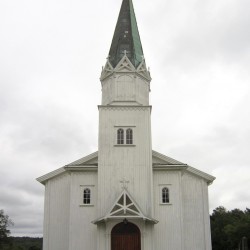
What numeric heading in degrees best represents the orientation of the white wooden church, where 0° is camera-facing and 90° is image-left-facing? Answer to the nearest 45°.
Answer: approximately 0°
